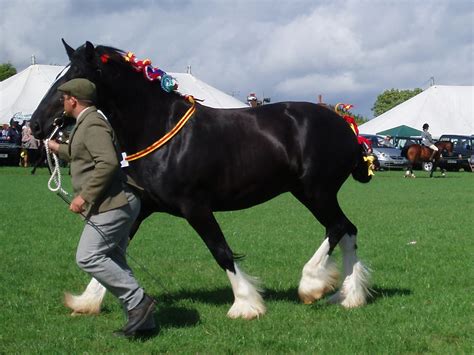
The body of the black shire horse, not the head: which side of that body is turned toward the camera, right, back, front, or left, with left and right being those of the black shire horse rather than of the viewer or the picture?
left

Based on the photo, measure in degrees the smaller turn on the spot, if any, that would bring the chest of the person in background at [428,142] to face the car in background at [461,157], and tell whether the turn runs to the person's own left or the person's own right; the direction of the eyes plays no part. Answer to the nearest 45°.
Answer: approximately 90° to the person's own left

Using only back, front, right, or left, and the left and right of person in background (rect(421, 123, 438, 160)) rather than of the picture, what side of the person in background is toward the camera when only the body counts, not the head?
right

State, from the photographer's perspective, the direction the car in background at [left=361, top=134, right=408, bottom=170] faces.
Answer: facing the viewer and to the right of the viewer

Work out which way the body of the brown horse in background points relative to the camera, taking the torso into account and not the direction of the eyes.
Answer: to the viewer's right

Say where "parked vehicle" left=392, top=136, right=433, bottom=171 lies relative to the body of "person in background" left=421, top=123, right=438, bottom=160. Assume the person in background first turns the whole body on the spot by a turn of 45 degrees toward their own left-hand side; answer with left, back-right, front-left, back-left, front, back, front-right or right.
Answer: front-left

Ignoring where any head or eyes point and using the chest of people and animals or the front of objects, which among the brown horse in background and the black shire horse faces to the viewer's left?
the black shire horse

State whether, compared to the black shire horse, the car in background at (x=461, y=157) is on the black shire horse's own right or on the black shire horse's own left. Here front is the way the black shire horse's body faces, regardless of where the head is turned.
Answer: on the black shire horse's own right

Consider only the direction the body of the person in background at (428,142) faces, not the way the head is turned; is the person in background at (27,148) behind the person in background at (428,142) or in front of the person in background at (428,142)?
behind

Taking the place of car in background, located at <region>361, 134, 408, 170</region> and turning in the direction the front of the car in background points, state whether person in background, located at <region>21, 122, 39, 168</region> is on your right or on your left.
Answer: on your right

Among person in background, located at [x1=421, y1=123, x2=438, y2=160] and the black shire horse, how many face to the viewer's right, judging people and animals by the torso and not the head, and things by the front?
1
